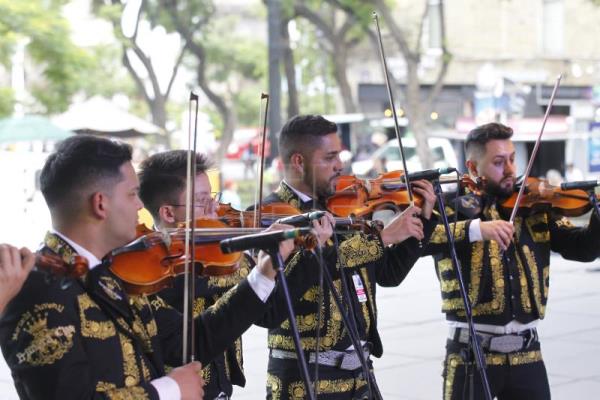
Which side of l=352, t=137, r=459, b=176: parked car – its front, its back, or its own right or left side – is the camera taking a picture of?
left

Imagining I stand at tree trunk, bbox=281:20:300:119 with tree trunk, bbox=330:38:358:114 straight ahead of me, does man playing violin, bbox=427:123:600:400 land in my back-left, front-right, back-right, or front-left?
back-right

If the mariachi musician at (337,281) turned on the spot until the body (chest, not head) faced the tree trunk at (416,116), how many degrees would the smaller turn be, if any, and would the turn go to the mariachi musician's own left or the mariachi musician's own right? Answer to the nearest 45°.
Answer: approximately 135° to the mariachi musician's own left
